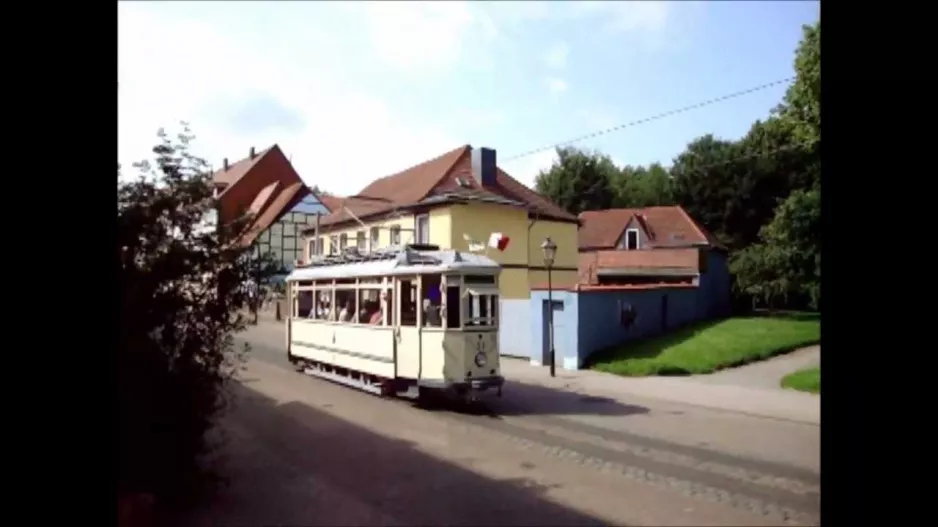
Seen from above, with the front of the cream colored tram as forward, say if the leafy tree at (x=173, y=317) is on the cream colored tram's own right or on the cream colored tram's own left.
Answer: on the cream colored tram's own right

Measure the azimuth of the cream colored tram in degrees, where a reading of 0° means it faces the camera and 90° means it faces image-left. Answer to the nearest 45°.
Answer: approximately 315°

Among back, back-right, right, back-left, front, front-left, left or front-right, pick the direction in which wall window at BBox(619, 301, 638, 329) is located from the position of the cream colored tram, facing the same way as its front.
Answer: front-left
